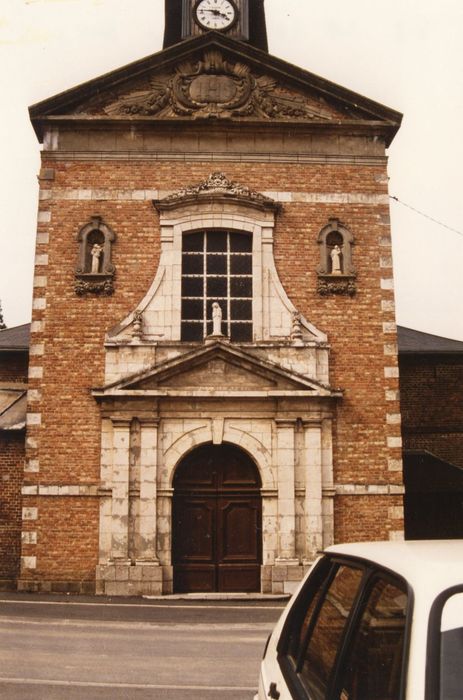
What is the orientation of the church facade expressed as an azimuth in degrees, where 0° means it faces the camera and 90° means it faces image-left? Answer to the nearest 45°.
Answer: approximately 0°

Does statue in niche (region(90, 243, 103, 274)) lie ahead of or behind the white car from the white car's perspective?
ahead

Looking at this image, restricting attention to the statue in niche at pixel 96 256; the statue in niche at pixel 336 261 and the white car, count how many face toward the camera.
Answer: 2

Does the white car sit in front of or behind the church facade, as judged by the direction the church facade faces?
in front

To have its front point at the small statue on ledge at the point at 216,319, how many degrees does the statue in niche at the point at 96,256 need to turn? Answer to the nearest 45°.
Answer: approximately 90° to its left

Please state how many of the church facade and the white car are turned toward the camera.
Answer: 1

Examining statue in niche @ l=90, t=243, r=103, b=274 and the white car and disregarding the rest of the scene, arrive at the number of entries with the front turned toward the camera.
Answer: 1

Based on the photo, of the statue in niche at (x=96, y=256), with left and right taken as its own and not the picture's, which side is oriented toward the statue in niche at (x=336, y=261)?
left

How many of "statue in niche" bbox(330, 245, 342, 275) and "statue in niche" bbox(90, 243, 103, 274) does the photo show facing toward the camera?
2

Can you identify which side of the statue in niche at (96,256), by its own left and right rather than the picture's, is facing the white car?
front

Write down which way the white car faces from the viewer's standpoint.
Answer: facing away from the viewer and to the left of the viewer
